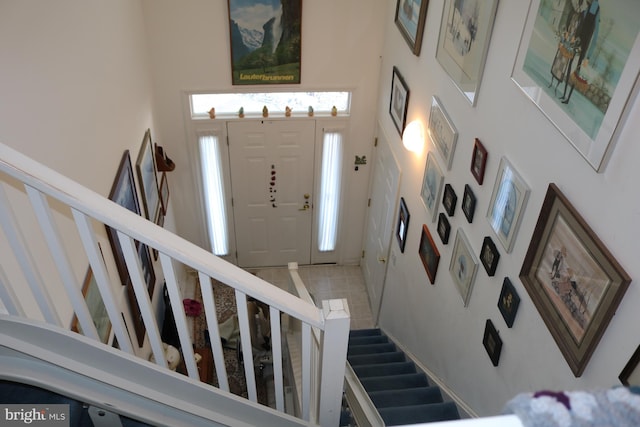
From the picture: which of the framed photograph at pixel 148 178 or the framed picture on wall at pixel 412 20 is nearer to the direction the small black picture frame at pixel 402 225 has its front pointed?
the framed photograph

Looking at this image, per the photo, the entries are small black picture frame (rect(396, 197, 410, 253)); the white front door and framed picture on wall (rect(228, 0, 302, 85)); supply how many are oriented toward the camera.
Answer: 2

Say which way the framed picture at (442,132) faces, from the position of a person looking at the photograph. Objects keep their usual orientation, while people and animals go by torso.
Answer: facing the viewer and to the left of the viewer

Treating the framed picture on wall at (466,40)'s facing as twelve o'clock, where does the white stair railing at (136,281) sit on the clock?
The white stair railing is roughly at 12 o'clock from the framed picture on wall.

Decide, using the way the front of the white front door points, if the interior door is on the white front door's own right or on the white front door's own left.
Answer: on the white front door's own left

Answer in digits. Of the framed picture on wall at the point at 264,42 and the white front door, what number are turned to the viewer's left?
0

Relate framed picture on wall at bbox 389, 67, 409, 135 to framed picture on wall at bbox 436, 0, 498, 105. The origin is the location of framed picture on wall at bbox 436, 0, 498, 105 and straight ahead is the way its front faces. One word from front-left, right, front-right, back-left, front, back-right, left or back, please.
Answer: right

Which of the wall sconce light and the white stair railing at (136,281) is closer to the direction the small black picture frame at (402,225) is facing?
the white stair railing

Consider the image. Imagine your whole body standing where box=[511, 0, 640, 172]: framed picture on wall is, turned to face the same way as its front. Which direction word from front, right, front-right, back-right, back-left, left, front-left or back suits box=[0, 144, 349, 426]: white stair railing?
front

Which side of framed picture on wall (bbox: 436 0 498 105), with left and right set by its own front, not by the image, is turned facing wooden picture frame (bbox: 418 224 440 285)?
right

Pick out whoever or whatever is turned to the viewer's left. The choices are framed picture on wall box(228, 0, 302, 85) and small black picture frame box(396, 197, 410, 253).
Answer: the small black picture frame

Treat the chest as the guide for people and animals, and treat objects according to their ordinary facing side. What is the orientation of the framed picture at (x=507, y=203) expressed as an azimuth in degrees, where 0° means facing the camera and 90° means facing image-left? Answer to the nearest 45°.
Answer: approximately 45°
